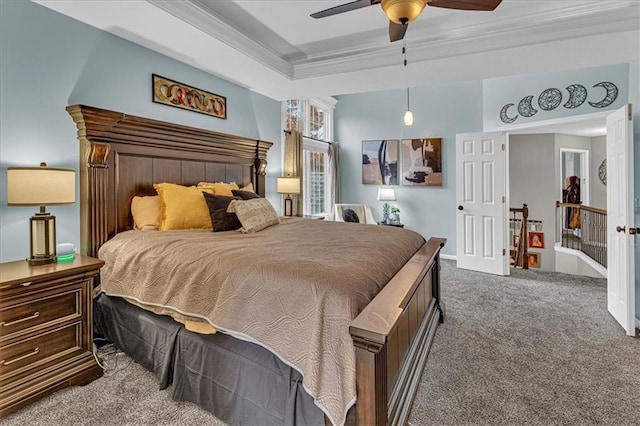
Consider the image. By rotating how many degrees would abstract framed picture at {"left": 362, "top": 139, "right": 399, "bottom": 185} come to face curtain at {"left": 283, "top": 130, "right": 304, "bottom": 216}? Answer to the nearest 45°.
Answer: approximately 45° to its right

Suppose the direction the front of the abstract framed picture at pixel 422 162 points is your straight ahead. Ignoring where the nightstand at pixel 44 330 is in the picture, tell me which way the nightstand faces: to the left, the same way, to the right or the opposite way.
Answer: to the left

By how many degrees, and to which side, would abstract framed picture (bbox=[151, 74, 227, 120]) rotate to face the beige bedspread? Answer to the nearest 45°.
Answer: approximately 45° to its right

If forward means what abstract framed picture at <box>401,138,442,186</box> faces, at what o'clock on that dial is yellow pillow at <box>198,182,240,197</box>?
The yellow pillow is roughly at 1 o'clock from the abstract framed picture.

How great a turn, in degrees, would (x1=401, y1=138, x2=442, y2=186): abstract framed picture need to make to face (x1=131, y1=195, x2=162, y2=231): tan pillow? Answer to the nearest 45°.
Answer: approximately 45° to its right

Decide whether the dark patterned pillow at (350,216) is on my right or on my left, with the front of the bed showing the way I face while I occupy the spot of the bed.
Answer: on my left

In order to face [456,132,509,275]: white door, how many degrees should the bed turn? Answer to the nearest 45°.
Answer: approximately 90° to its left

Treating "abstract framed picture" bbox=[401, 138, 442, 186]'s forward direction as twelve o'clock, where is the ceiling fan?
The ceiling fan is roughly at 12 o'clock from the abstract framed picture.

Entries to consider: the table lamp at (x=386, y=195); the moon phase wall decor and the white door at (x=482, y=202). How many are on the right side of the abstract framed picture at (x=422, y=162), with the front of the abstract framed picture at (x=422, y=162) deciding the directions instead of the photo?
1

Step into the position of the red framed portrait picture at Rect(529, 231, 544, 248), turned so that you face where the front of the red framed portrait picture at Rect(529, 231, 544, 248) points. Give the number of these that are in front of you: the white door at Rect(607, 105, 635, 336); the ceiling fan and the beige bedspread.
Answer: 3

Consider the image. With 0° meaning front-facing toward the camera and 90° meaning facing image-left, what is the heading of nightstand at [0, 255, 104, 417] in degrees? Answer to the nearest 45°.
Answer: approximately 315°

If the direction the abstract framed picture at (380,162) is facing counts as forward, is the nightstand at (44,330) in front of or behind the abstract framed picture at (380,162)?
in front

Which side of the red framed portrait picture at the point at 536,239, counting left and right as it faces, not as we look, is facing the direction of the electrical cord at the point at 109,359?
front

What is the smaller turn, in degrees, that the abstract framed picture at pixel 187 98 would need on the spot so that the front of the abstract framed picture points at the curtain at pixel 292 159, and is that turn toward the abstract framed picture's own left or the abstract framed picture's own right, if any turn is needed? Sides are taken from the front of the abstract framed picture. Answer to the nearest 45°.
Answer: approximately 90° to the abstract framed picture's own left

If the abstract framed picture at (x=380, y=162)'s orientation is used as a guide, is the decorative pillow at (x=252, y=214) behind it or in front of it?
in front

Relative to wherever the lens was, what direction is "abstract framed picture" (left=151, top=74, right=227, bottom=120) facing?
facing the viewer and to the right of the viewer

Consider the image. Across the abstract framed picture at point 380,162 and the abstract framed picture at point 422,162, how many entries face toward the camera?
2
